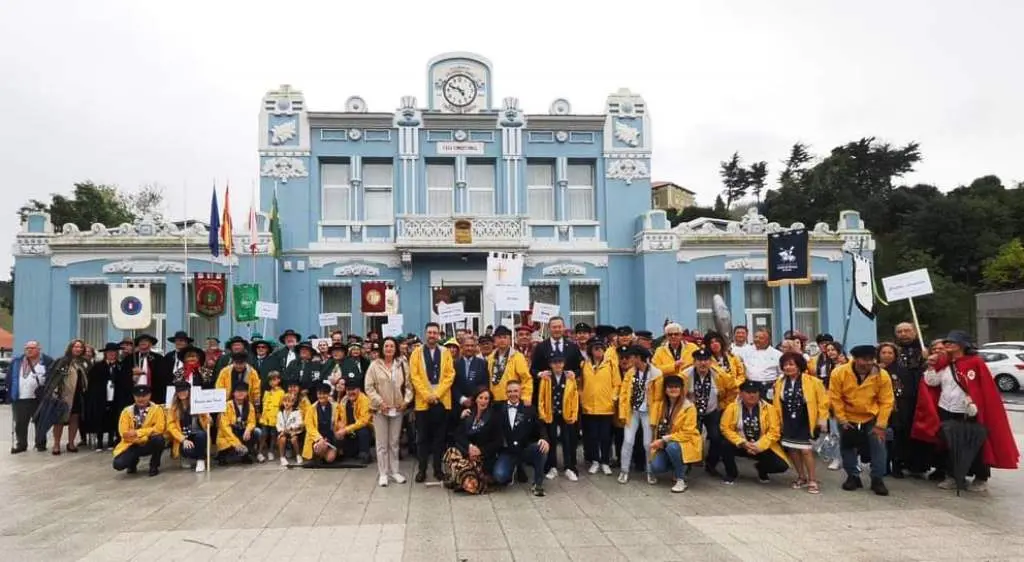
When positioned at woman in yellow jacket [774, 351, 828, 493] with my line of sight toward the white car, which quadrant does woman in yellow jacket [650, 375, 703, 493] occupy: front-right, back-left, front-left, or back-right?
back-left

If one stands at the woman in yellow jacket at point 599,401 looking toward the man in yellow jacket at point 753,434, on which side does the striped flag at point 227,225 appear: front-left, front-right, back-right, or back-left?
back-left

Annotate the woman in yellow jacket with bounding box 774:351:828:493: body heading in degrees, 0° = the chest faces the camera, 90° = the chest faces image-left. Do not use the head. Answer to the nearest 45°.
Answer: approximately 45°

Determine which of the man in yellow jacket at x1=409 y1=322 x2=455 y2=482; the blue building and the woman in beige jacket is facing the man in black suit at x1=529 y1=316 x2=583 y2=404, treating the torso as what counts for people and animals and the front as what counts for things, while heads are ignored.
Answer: the blue building

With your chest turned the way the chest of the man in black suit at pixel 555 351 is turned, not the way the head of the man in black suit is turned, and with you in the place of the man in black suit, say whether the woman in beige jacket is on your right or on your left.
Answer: on your right

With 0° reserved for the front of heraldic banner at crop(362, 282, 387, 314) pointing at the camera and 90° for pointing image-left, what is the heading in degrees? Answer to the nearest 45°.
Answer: approximately 0°

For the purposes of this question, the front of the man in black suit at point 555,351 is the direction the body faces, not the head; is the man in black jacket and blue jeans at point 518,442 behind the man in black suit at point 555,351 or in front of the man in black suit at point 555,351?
in front

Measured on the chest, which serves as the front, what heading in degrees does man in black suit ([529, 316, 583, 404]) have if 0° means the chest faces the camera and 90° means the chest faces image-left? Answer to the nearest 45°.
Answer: approximately 0°

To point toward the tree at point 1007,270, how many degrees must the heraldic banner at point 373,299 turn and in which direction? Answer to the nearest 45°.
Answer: approximately 90° to its left
